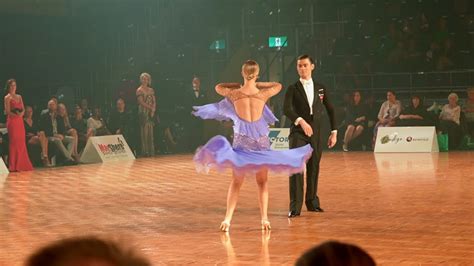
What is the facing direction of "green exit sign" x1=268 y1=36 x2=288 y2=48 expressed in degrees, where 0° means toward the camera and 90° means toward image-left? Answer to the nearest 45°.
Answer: approximately 0°

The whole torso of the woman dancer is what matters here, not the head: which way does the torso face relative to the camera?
away from the camera

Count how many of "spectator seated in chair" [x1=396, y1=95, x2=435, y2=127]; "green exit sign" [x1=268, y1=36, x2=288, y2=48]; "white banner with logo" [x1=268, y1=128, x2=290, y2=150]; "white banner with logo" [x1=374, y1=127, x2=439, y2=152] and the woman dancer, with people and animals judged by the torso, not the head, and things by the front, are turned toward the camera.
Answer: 4

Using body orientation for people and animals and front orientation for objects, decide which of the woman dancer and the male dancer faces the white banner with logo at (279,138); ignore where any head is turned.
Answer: the woman dancer

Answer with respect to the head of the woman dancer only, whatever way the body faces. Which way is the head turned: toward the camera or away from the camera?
away from the camera

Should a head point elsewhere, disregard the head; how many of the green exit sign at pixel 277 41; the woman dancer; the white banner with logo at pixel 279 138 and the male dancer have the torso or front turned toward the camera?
3

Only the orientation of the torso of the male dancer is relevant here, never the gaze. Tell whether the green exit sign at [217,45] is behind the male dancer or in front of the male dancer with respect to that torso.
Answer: behind

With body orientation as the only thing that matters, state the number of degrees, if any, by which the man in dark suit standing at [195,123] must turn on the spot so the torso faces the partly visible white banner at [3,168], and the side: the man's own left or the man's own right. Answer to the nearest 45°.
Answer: approximately 45° to the man's own right

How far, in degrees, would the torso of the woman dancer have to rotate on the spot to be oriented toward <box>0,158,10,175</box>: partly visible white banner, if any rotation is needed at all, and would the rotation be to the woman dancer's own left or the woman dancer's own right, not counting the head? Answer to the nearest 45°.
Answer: approximately 45° to the woman dancer's own left

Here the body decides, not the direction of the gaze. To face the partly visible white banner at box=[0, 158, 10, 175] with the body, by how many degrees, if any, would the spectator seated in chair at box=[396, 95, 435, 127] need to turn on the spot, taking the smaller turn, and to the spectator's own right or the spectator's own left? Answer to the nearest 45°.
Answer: approximately 45° to the spectator's own right

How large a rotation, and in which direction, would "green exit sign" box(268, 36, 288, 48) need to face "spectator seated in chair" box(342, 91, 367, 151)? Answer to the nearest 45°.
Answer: approximately 45° to its left

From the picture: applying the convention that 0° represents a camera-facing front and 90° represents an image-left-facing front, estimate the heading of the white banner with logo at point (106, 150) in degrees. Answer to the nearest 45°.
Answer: approximately 315°

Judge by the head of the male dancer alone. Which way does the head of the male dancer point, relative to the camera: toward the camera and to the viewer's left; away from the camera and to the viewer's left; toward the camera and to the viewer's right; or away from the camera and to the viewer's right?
toward the camera and to the viewer's left

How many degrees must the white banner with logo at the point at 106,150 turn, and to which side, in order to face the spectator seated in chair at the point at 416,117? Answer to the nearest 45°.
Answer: approximately 45° to its left
